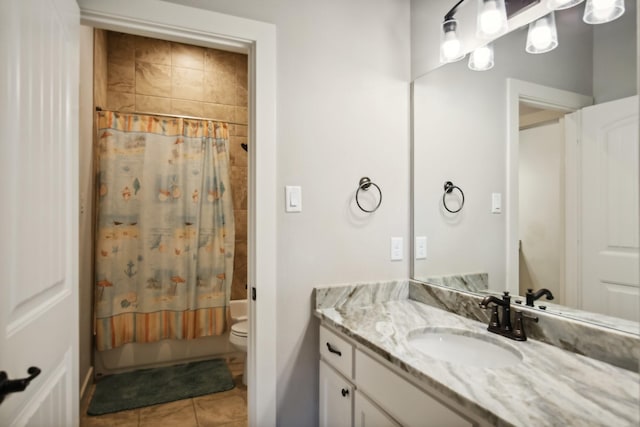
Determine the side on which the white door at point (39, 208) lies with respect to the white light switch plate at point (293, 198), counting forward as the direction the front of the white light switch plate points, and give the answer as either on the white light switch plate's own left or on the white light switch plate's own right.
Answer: on the white light switch plate's own right

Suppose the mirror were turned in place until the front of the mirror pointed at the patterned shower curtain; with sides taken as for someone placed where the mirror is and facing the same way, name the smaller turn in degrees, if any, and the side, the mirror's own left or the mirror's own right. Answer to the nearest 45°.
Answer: approximately 45° to the mirror's own right

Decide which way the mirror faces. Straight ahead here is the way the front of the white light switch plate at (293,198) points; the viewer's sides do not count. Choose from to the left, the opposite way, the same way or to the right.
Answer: to the right

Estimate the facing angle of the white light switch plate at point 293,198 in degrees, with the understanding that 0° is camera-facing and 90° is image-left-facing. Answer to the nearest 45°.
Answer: approximately 0°

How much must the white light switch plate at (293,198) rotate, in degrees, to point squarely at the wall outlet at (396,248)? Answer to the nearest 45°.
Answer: approximately 90° to its left

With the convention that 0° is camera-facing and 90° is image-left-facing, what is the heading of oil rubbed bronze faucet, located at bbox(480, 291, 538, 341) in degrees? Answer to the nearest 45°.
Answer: approximately 45°
